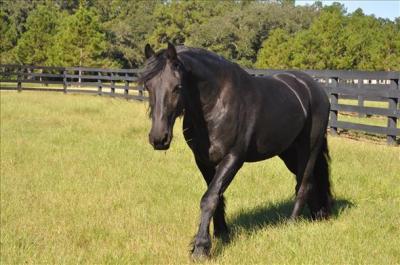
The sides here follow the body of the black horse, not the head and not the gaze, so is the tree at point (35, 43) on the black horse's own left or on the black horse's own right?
on the black horse's own right

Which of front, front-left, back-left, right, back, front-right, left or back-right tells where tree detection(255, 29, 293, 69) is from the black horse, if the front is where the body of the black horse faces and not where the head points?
back-right

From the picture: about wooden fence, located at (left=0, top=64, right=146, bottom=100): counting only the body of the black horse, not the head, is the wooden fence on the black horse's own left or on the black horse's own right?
on the black horse's own right

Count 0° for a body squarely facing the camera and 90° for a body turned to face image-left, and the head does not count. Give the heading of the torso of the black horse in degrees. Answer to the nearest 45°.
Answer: approximately 45°

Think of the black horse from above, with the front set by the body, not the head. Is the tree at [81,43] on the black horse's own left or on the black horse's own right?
on the black horse's own right
